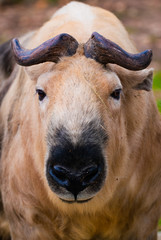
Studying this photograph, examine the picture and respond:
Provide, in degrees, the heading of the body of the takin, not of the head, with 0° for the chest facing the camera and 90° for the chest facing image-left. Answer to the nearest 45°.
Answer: approximately 0°
